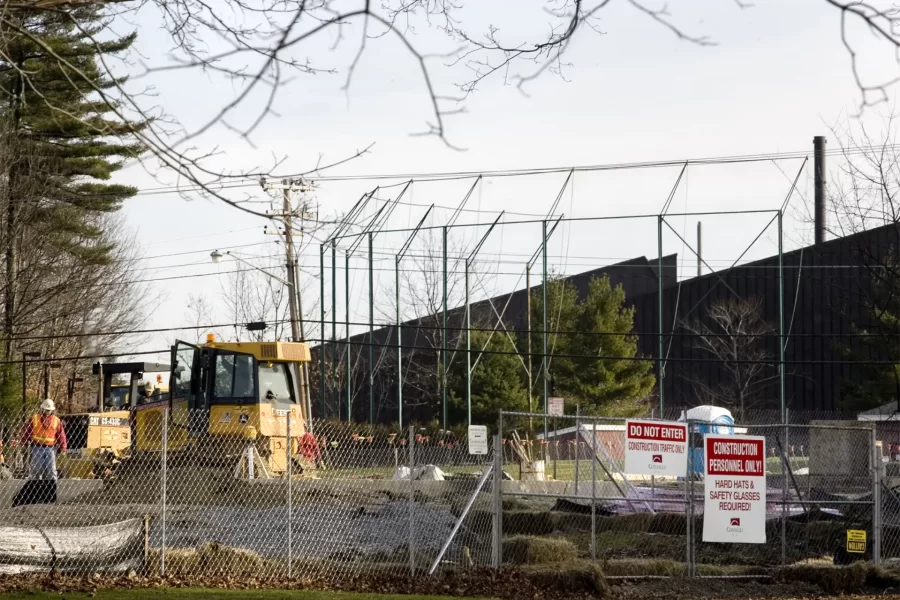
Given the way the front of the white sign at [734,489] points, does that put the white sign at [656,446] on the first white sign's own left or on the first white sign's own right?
on the first white sign's own right

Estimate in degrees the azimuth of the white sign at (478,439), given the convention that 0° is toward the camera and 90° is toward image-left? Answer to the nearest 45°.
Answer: approximately 0°

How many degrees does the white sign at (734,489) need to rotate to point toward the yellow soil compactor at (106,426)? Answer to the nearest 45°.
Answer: approximately 135° to its right

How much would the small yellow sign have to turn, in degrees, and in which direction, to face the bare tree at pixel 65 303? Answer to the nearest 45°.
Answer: approximately 135° to its right

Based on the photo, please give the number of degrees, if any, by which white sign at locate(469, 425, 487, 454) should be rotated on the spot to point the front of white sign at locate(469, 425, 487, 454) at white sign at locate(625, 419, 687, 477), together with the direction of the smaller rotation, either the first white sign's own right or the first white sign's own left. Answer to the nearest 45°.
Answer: approximately 90° to the first white sign's own left

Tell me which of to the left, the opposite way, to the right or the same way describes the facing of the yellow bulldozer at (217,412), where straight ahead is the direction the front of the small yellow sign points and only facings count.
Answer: to the right

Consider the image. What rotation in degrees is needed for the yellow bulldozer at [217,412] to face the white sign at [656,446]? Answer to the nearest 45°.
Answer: approximately 135° to its left

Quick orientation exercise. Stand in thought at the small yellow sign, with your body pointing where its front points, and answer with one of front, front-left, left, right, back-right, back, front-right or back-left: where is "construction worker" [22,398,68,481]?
right

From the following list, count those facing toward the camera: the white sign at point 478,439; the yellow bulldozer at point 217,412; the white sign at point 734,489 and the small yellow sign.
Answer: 3

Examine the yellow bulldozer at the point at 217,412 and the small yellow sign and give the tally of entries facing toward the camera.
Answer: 1

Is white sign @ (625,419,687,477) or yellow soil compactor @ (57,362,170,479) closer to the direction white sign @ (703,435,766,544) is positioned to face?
the white sign
